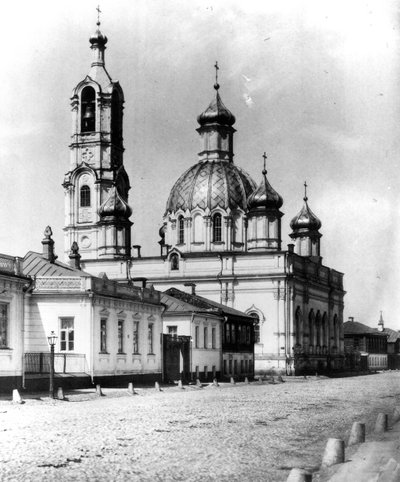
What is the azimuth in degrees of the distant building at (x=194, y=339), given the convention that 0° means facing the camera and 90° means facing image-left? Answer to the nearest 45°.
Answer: approximately 315°

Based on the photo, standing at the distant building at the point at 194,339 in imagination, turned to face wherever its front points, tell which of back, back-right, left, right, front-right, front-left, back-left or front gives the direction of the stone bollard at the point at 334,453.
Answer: front-right

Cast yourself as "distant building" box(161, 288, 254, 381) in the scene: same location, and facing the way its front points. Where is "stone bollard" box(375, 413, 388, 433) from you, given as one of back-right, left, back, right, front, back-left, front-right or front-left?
front-right

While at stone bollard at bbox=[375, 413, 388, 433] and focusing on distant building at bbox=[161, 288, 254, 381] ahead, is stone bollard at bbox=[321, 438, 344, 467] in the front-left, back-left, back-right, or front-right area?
back-left

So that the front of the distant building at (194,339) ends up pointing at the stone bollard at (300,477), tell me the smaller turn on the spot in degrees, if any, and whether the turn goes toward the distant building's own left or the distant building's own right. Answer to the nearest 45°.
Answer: approximately 45° to the distant building's own right
